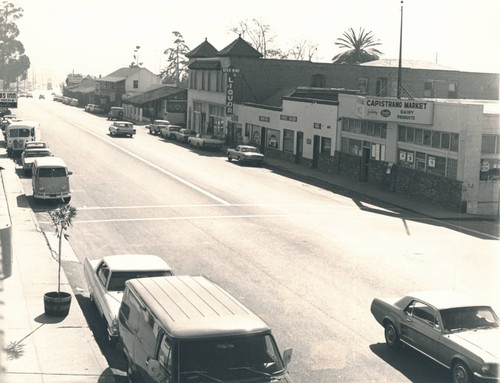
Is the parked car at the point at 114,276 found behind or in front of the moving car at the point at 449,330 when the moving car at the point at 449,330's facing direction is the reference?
behind

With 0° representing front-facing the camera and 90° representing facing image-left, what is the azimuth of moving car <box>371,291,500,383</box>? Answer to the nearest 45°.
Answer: approximately 315°

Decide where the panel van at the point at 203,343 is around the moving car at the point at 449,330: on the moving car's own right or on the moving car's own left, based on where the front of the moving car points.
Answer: on the moving car's own right
